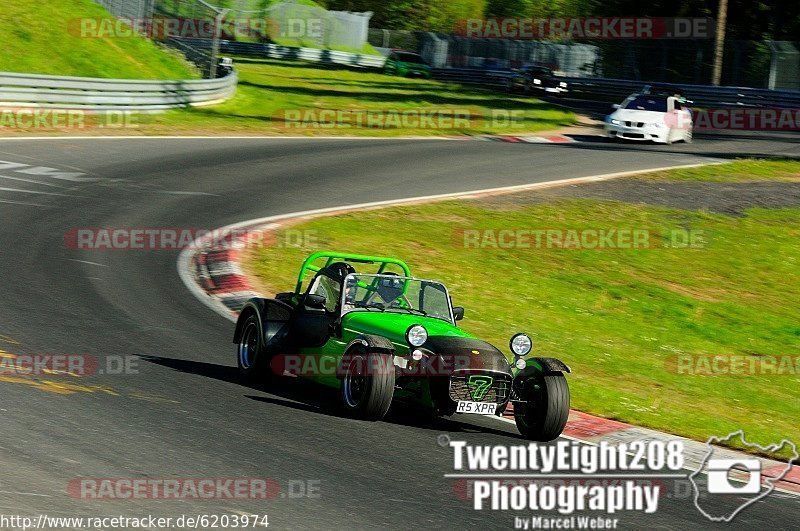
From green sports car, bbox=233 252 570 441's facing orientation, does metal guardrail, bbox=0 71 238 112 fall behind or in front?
behind

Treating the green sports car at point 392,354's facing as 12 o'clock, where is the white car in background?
The white car in background is roughly at 8 o'clock from the green sports car.

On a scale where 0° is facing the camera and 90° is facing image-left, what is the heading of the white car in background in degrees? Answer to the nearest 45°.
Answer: approximately 45°

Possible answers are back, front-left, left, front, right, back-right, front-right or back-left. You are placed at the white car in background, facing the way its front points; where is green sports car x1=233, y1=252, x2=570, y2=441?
front-left

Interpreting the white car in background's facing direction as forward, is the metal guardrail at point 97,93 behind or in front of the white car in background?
in front

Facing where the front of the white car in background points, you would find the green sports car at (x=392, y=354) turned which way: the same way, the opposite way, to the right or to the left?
to the left

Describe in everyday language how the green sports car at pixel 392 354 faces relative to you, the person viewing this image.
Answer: facing the viewer and to the right of the viewer

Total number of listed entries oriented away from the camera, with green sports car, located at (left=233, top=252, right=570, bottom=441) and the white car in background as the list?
0
